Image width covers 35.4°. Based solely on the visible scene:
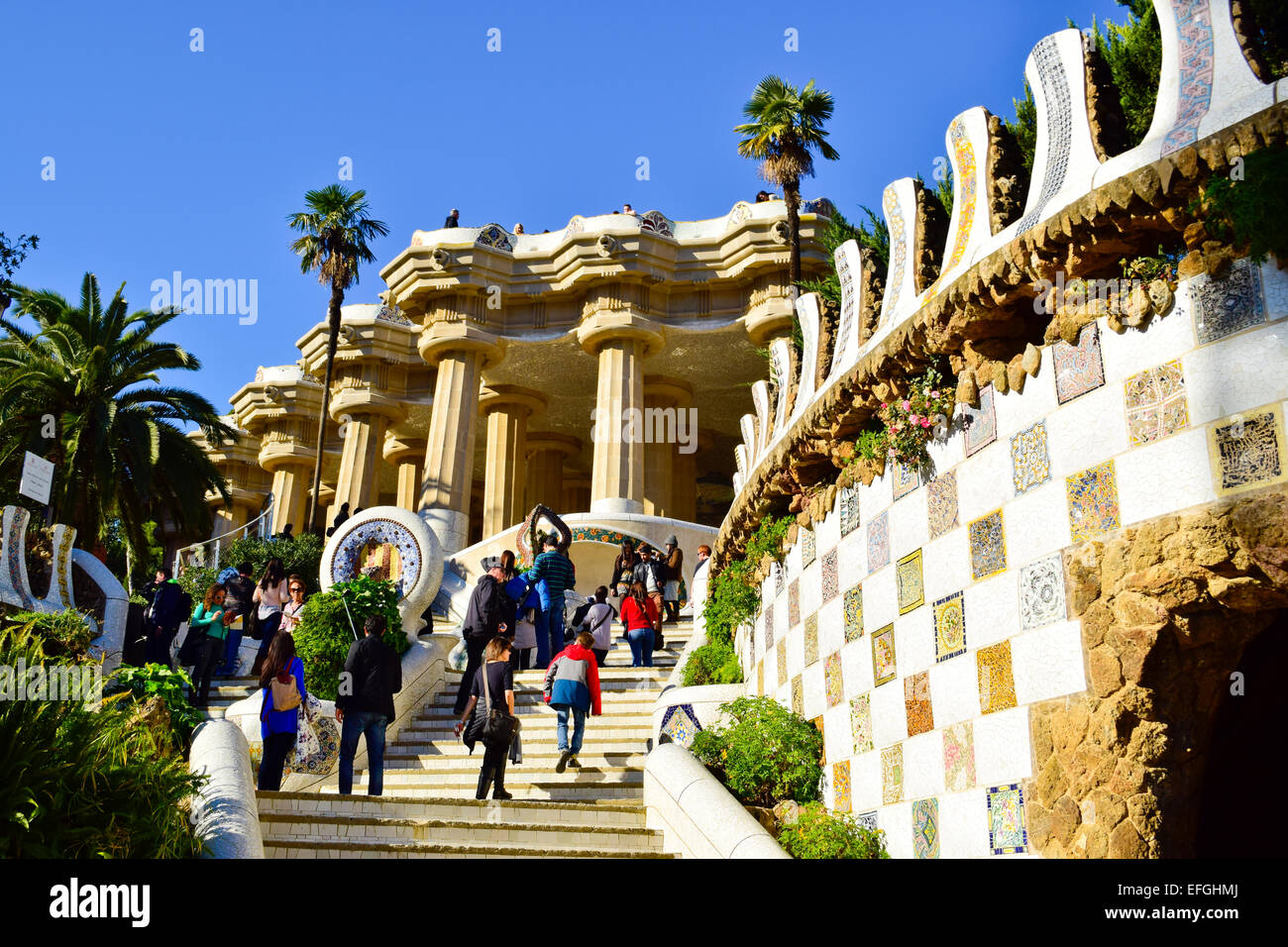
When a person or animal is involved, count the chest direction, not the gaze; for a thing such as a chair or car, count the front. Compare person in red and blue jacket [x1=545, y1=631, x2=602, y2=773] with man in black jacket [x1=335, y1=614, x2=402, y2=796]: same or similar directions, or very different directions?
same or similar directions

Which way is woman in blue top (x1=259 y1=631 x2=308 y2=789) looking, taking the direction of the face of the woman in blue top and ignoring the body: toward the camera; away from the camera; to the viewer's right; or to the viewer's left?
away from the camera

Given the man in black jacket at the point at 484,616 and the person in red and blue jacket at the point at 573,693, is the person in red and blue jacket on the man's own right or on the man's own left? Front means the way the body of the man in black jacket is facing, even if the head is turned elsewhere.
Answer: on the man's own right

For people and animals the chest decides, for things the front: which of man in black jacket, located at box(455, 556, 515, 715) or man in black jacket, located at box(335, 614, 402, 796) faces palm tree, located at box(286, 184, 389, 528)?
man in black jacket, located at box(335, 614, 402, 796)

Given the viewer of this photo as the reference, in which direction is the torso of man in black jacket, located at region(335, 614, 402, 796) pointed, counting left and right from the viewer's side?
facing away from the viewer

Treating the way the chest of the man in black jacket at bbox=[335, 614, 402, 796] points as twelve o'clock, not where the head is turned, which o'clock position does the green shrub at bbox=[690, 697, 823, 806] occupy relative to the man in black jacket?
The green shrub is roughly at 4 o'clock from the man in black jacket.

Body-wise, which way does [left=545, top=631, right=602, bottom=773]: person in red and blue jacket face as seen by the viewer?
away from the camera
